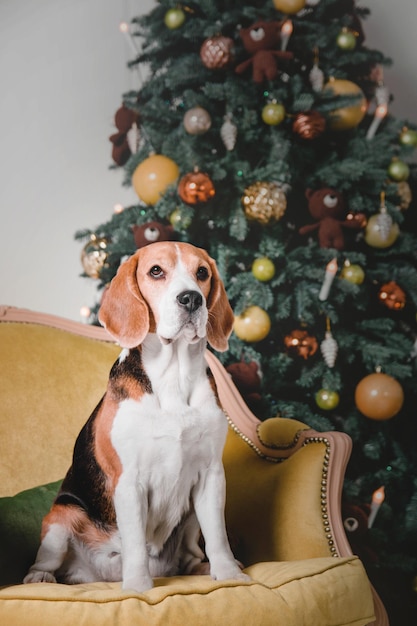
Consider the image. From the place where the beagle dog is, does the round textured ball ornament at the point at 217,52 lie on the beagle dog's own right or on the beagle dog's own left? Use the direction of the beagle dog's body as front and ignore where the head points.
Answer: on the beagle dog's own left

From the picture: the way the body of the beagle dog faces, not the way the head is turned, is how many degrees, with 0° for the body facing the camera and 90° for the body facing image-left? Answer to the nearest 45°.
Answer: approximately 315°

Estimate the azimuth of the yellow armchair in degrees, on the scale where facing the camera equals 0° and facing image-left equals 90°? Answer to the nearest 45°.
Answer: approximately 0°

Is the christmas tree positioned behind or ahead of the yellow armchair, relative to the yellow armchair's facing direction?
behind

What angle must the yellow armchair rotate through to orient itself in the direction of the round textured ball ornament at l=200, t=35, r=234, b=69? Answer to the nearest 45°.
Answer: approximately 180°
